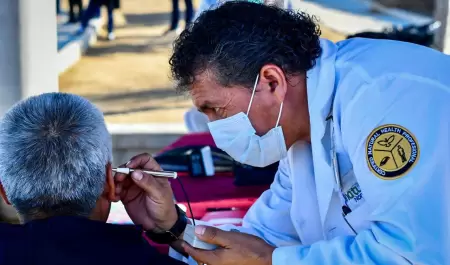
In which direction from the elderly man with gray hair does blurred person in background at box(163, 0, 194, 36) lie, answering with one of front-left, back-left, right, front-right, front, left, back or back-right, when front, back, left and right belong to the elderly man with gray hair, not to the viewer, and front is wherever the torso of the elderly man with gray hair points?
front

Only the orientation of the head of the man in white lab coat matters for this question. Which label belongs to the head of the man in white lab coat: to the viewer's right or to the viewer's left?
to the viewer's left

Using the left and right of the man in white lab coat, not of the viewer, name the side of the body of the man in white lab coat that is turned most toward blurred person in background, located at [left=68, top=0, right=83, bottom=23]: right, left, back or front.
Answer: right

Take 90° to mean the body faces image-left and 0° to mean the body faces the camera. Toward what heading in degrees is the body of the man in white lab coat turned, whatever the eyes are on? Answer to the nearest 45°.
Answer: approximately 90°

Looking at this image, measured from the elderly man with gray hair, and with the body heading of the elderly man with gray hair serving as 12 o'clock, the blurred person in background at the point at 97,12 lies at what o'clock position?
The blurred person in background is roughly at 12 o'clock from the elderly man with gray hair.

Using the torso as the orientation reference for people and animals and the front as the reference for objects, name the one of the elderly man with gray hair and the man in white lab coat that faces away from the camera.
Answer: the elderly man with gray hair

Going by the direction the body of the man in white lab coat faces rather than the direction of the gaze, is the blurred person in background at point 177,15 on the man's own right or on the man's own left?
on the man's own right

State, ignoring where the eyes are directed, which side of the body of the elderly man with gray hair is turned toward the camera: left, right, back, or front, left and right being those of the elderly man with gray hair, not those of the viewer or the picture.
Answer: back
